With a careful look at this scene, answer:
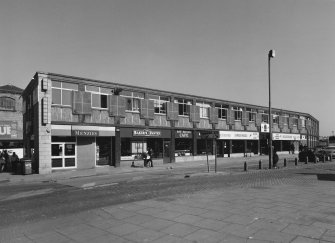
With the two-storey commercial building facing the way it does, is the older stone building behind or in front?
behind

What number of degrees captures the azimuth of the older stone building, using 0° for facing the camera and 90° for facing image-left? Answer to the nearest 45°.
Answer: approximately 0°
